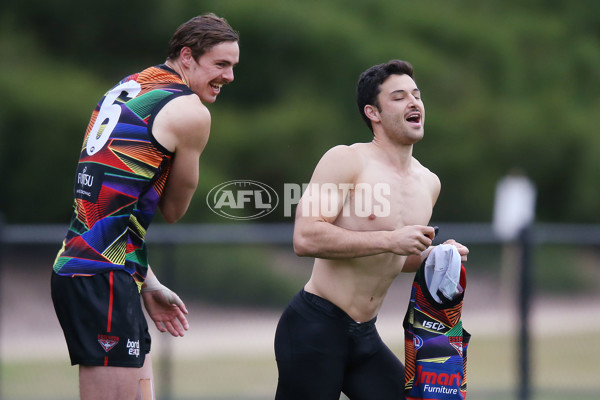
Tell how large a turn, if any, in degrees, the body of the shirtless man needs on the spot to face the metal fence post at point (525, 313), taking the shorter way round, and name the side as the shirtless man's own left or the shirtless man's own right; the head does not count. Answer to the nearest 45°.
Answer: approximately 135° to the shirtless man's own left

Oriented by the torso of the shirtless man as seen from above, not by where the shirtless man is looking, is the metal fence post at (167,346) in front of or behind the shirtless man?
behind

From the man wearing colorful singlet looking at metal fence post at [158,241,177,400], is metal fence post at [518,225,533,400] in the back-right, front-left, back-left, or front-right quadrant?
front-right

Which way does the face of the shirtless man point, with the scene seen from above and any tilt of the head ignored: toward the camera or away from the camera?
toward the camera

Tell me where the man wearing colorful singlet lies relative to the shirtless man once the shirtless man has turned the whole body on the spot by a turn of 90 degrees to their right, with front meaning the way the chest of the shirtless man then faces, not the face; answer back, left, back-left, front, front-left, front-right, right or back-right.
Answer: front
